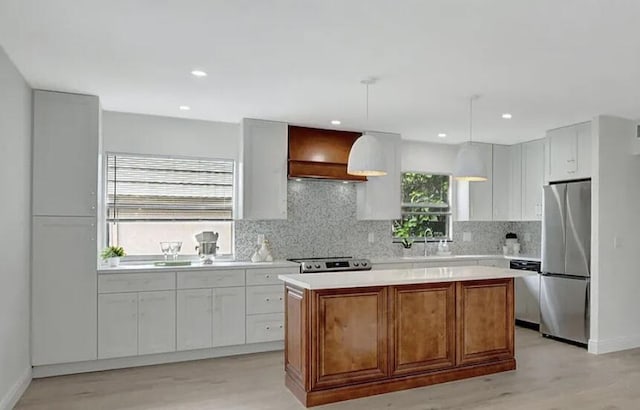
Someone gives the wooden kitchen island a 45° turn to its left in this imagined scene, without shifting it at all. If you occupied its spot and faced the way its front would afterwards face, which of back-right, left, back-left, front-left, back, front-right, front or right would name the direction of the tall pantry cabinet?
back

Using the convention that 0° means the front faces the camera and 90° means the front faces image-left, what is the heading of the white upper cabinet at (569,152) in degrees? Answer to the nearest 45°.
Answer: approximately 45°

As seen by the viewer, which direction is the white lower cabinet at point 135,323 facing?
toward the camera

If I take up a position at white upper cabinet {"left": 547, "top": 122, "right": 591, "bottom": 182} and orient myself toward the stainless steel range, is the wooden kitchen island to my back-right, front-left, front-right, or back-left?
front-left

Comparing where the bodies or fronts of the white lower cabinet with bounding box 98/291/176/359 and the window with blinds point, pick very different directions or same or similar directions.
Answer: same or similar directions

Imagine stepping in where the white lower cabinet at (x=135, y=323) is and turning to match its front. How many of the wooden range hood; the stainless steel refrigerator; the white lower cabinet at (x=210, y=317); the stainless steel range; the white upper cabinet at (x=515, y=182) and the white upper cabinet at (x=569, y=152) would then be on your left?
6

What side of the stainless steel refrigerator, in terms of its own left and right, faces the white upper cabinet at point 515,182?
right

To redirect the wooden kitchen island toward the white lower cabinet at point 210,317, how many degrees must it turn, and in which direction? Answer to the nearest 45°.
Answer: approximately 135° to its right

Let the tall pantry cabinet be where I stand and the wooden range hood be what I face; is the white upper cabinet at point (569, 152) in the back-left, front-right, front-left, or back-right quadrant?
front-right

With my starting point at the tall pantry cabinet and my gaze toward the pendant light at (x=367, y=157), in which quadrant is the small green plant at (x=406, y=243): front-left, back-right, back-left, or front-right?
front-left

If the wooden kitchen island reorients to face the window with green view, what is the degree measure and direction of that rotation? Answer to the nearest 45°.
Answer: approximately 135° to its left

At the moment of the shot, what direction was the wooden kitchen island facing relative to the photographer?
facing the viewer and to the right of the viewer

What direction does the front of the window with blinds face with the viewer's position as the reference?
facing the viewer
